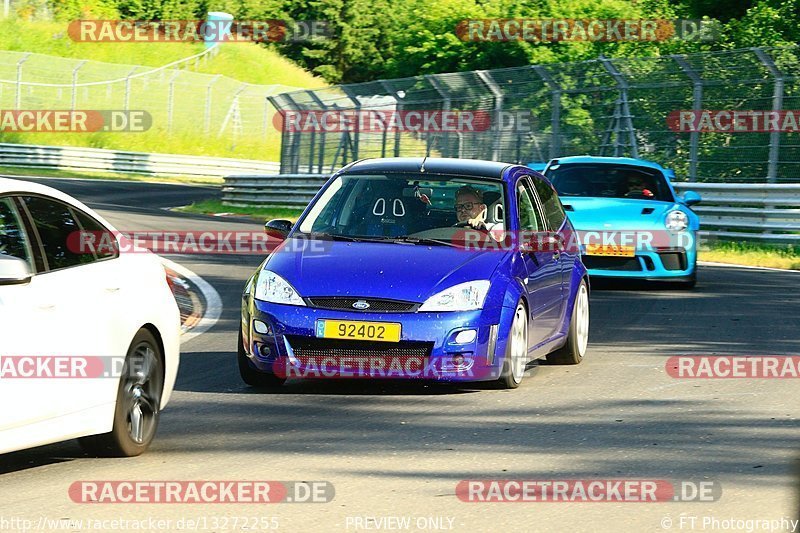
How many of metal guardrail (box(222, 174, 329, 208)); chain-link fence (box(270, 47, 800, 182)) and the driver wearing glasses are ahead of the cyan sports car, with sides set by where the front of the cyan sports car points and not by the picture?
1

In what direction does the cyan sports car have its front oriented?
toward the camera

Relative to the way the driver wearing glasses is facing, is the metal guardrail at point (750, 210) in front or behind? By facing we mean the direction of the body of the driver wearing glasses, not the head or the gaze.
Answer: behind

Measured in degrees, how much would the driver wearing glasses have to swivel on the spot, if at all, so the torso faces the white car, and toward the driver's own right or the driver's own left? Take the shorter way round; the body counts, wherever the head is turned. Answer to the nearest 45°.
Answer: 0° — they already face it

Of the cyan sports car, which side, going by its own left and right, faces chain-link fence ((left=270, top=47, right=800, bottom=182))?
back

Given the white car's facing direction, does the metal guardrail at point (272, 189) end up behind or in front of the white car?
behind

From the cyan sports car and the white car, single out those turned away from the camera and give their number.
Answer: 0

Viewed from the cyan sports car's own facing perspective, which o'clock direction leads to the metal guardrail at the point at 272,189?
The metal guardrail is roughly at 5 o'clock from the cyan sports car.

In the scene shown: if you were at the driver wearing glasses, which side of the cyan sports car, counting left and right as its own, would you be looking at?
front

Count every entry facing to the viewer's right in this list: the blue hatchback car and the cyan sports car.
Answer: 0

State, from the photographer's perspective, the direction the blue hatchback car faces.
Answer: facing the viewer and to the left of the viewer

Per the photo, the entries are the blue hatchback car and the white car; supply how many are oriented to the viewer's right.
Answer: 0

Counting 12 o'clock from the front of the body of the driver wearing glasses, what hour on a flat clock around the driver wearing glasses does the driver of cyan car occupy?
The driver of cyan car is roughly at 5 o'clock from the driver wearing glasses.
